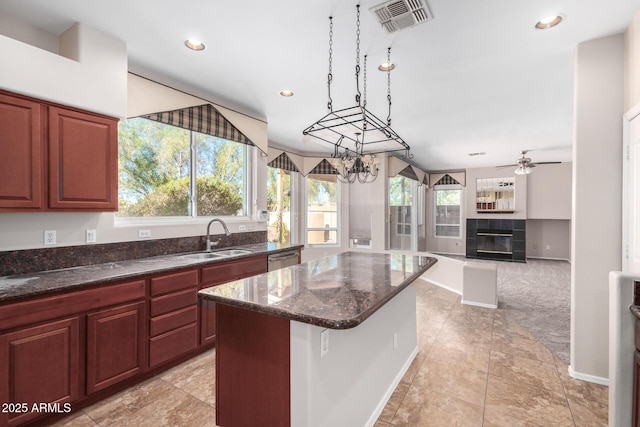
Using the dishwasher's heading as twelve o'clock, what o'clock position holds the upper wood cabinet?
The upper wood cabinet is roughly at 3 o'clock from the dishwasher.

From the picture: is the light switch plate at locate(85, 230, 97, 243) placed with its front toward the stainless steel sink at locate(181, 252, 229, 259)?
no

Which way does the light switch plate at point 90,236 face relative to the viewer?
toward the camera

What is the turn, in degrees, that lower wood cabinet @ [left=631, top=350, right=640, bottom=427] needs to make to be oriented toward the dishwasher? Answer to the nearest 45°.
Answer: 0° — it already faces it

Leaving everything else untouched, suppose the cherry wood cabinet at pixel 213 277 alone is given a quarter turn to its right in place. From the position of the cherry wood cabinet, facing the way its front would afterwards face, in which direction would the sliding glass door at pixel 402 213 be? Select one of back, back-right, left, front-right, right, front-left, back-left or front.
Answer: back

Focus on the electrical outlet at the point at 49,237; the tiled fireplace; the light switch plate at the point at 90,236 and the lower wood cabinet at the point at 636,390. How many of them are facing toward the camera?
3

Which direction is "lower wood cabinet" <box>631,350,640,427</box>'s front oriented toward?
to the viewer's left

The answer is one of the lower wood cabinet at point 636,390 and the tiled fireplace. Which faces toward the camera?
the tiled fireplace

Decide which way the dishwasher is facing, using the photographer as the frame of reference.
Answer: facing the viewer and to the right of the viewer

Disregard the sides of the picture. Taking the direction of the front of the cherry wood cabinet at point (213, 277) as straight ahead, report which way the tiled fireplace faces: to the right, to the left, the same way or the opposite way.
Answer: to the right

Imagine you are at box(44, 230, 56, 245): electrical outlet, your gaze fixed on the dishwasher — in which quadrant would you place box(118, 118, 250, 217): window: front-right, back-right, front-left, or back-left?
front-left

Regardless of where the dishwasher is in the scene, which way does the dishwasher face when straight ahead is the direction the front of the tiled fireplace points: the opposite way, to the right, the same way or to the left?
to the left

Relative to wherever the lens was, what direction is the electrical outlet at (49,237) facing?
facing the viewer
